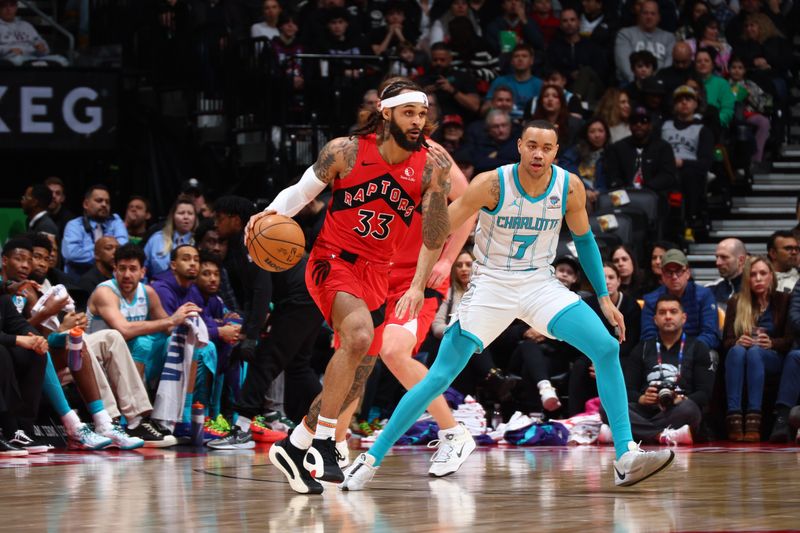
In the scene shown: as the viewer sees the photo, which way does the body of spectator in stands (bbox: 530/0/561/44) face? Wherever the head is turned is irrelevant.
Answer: toward the camera

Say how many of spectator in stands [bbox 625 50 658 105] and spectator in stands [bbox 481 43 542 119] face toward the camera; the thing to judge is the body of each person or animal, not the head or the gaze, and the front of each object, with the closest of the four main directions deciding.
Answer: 2

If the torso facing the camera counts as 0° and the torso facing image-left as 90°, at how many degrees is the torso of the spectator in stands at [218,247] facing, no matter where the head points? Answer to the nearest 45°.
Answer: approximately 315°

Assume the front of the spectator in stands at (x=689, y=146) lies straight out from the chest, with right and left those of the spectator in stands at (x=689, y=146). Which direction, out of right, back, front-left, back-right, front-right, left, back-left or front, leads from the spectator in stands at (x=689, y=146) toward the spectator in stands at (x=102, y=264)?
front-right

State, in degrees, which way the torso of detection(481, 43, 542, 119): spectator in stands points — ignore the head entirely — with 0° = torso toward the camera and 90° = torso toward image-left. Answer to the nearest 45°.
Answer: approximately 0°

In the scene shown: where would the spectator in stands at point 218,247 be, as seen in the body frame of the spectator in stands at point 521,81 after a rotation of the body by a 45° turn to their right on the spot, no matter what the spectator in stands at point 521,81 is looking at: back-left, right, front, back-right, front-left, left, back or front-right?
front

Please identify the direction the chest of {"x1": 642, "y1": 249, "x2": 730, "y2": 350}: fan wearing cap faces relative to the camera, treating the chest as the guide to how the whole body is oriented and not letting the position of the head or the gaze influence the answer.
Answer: toward the camera

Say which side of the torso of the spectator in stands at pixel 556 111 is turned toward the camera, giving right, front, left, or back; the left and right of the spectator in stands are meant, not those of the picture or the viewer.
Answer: front

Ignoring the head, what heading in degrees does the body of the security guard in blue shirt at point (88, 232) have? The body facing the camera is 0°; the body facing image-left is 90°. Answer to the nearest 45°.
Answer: approximately 315°
